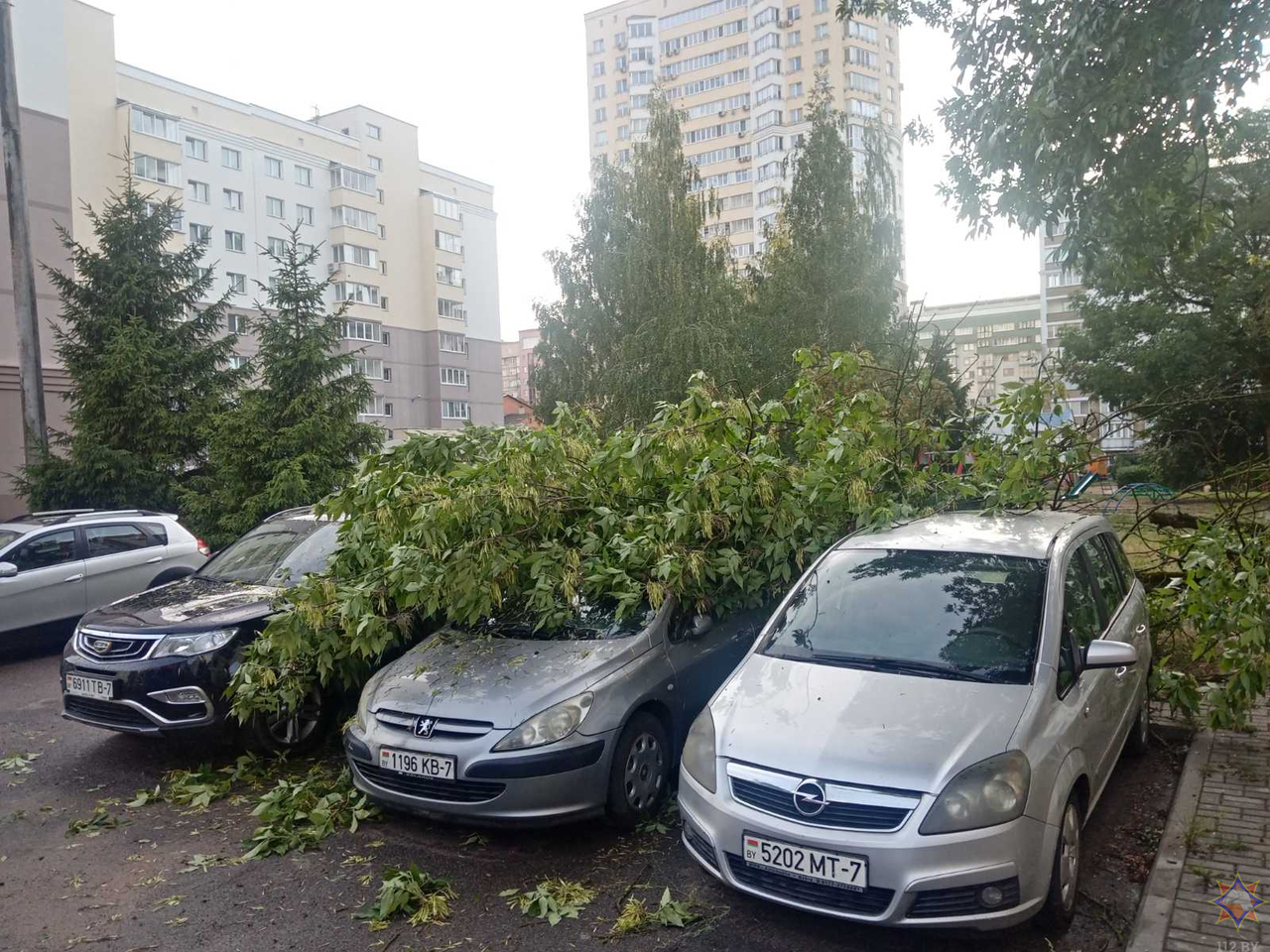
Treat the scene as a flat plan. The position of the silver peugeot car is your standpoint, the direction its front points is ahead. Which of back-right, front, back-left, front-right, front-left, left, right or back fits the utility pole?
right

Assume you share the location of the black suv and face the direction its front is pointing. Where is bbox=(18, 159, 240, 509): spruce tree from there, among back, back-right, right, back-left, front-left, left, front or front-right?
back-right

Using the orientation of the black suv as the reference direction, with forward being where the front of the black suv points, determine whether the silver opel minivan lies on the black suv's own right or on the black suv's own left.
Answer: on the black suv's own left

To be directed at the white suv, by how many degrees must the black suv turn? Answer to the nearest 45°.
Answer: approximately 135° to its right

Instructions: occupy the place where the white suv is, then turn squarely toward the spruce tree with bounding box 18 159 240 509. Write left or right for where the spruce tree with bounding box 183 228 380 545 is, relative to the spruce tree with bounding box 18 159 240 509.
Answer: right

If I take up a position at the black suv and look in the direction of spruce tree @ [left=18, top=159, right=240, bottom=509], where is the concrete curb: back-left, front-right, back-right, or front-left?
back-right

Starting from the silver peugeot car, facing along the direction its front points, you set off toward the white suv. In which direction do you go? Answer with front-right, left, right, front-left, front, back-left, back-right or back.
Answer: right

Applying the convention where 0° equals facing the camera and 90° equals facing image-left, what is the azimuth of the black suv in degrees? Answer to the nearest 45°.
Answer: approximately 45°

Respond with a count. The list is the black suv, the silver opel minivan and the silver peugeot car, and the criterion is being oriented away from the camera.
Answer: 0

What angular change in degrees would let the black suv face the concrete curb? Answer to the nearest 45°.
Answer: approximately 90° to its left

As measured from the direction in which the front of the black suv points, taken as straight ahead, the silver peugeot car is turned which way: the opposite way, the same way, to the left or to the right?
the same way

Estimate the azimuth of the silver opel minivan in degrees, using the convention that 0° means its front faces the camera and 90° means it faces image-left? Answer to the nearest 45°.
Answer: approximately 45°

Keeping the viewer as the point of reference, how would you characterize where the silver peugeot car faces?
facing the viewer and to the left of the viewer

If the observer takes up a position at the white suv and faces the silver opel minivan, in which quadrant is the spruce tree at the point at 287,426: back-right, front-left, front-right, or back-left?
back-left

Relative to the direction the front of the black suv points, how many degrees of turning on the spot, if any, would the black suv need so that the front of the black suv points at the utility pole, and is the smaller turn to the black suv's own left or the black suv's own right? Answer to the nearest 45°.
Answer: approximately 135° to the black suv's own right

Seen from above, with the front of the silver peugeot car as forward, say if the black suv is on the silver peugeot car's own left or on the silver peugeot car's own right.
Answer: on the silver peugeot car's own right

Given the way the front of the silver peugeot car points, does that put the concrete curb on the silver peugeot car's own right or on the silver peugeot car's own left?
on the silver peugeot car's own left
